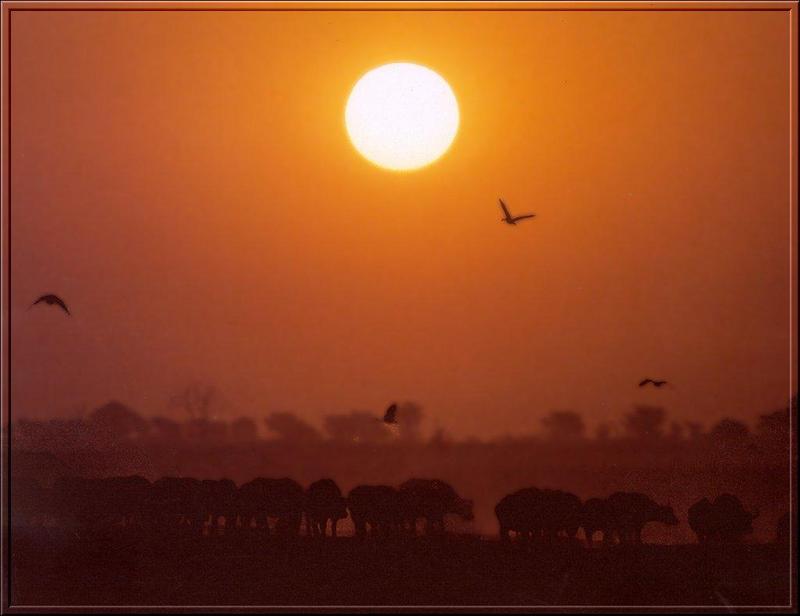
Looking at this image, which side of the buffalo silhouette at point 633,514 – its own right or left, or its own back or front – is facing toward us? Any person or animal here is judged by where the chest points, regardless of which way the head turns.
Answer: right

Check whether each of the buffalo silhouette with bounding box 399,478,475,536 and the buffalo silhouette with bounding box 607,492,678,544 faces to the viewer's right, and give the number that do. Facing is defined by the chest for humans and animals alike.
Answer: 2

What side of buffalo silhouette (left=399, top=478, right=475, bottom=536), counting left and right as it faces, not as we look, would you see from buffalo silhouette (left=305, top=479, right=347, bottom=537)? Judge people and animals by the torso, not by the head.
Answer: back

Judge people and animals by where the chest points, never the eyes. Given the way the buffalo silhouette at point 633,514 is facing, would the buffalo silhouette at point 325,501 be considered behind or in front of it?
behind

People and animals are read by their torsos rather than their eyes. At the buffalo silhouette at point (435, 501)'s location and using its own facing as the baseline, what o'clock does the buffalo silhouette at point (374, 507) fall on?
the buffalo silhouette at point (374, 507) is roughly at 6 o'clock from the buffalo silhouette at point (435, 501).

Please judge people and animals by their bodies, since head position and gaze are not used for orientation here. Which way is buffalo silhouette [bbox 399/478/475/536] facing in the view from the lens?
facing to the right of the viewer

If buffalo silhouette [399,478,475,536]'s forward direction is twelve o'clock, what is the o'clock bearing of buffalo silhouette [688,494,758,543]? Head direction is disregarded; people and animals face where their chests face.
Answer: buffalo silhouette [688,494,758,543] is roughly at 12 o'clock from buffalo silhouette [399,478,475,536].

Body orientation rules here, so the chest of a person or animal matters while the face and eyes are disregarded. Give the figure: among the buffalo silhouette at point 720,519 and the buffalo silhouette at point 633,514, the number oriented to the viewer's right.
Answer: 2

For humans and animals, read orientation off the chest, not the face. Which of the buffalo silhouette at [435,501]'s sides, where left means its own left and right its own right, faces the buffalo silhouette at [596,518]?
front

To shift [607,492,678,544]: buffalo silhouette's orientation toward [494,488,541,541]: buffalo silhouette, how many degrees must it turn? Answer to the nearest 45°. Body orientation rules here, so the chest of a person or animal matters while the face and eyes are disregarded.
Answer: approximately 180°

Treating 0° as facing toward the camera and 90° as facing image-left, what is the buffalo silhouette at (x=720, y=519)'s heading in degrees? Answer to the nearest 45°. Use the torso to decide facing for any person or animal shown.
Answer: approximately 270°

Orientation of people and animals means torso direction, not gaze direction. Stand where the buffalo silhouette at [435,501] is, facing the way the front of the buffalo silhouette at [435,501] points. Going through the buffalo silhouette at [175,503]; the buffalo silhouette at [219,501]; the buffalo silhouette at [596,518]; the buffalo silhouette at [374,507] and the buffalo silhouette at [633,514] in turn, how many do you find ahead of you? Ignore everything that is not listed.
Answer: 2
